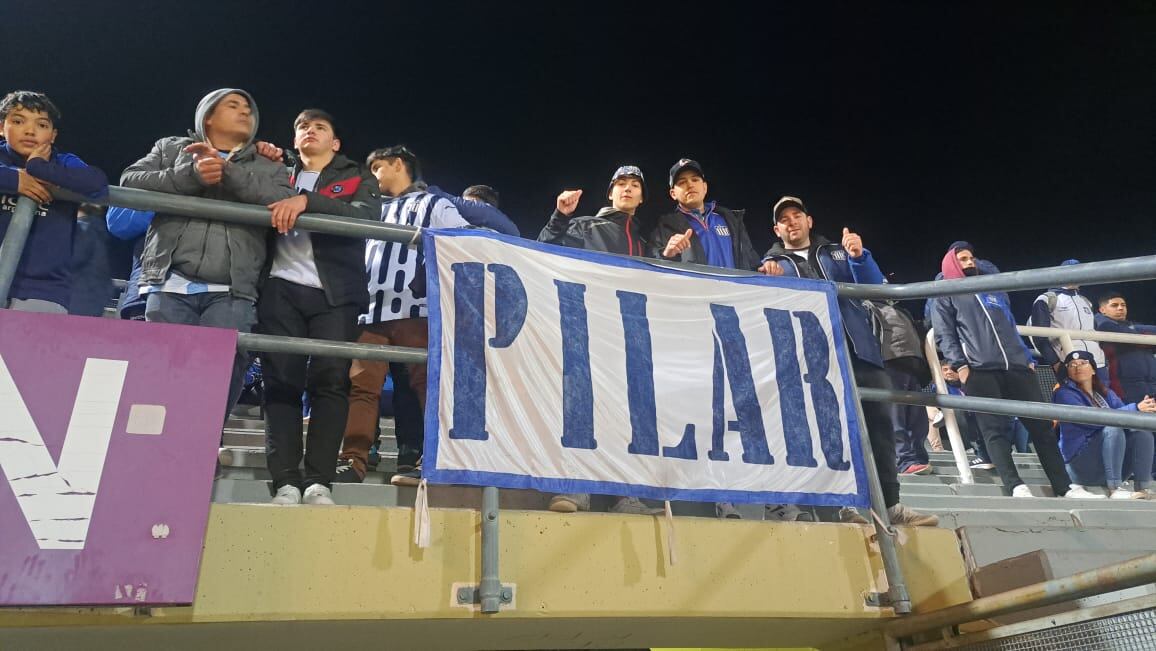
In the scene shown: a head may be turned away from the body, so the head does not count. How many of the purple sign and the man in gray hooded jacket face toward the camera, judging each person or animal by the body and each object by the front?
2

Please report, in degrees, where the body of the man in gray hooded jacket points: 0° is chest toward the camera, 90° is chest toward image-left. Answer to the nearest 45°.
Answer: approximately 0°
